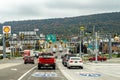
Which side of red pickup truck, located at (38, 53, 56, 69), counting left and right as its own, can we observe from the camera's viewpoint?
back
